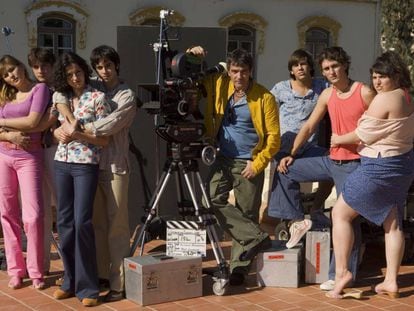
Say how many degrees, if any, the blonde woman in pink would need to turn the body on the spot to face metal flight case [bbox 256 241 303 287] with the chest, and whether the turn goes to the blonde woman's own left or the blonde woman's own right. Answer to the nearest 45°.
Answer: approximately 90° to the blonde woman's own left

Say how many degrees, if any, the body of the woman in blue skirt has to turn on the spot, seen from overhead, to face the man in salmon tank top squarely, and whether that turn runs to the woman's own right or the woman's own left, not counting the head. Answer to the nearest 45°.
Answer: approximately 45° to the woman's own right

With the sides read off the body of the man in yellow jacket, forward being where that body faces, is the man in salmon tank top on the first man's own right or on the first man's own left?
on the first man's own left

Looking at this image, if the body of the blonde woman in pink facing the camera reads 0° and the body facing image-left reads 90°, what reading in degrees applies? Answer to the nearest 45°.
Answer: approximately 0°

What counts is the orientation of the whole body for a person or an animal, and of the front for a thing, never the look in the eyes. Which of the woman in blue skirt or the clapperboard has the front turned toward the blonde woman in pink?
the woman in blue skirt

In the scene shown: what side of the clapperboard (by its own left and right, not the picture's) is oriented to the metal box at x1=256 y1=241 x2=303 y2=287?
left

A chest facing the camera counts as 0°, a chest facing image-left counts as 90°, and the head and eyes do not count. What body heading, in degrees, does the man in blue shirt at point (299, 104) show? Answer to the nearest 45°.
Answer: approximately 0°

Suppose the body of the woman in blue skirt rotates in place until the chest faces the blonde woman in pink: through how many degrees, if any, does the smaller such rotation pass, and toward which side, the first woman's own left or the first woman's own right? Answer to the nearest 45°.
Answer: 0° — they already face them

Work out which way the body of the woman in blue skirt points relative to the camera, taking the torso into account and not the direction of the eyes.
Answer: to the viewer's left

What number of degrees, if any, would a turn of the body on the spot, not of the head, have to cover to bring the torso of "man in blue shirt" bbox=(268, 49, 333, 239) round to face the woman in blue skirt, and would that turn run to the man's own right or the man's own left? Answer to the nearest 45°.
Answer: approximately 45° to the man's own left
